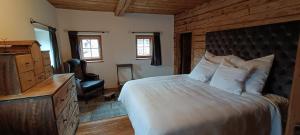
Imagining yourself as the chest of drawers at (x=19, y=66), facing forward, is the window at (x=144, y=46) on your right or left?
on your left

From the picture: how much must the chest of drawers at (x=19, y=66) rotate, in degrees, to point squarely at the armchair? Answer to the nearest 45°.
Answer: approximately 90° to its left

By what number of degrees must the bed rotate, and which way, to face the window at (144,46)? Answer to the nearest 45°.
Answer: approximately 90° to its right

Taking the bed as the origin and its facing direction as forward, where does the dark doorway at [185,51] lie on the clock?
The dark doorway is roughly at 4 o'clock from the bed.

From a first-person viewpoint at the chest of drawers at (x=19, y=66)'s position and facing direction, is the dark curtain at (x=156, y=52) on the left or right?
on its left

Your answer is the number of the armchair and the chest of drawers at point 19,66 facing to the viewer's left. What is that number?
0

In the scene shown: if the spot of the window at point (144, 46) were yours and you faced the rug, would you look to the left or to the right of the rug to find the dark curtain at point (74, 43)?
right

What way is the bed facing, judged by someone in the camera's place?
facing the viewer and to the left of the viewer

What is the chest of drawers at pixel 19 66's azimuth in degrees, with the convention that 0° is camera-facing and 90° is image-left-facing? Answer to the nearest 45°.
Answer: approximately 315°

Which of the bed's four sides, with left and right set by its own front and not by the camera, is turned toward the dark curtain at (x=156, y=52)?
right
